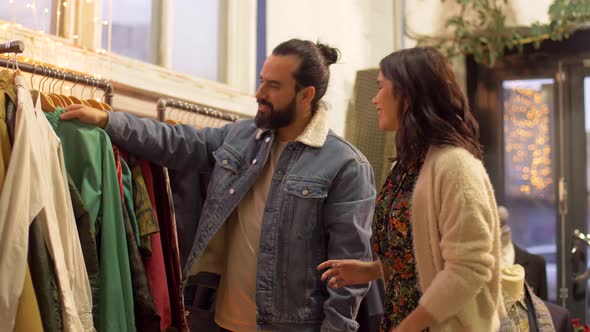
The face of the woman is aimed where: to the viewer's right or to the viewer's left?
to the viewer's left

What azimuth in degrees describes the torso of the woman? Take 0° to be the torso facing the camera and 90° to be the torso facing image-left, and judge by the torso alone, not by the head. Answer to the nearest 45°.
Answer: approximately 90°

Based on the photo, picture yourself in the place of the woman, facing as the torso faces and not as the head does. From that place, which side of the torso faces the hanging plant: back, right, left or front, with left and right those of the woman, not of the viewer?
right

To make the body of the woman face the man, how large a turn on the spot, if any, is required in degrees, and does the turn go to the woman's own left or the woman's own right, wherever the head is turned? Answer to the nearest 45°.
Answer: approximately 45° to the woman's own right

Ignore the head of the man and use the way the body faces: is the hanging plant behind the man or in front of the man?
behind

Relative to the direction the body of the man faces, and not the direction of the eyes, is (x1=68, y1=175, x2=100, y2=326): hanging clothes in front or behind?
in front

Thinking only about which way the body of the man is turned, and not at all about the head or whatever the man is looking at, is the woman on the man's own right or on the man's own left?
on the man's own left

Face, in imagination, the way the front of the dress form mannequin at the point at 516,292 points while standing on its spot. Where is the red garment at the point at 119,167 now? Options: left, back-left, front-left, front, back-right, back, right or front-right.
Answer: front-right

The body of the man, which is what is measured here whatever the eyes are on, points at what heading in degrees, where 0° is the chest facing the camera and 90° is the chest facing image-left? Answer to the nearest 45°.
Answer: approximately 45°

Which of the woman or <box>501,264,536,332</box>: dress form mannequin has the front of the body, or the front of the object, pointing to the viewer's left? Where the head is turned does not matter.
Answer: the woman

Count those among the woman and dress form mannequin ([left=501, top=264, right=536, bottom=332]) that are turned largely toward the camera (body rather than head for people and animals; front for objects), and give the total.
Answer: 1
